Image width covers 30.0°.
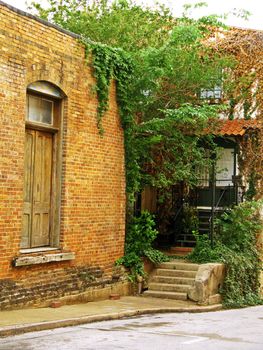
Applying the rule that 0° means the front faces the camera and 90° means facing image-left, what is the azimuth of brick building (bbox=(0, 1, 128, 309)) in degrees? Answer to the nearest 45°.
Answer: approximately 315°

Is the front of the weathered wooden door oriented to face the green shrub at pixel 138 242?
no

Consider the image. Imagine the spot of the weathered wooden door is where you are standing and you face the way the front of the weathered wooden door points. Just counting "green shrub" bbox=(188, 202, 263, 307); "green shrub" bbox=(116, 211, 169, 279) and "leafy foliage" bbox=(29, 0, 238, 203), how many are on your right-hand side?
0

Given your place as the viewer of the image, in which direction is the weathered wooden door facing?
facing the viewer and to the right of the viewer

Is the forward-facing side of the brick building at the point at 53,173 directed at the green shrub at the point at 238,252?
no

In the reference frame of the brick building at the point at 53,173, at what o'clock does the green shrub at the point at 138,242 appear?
The green shrub is roughly at 9 o'clock from the brick building.

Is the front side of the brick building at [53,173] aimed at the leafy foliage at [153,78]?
no
